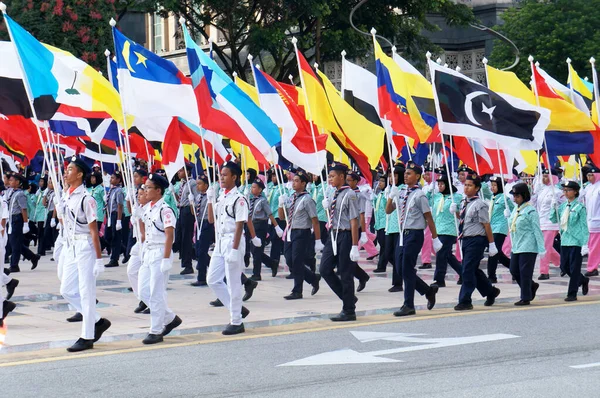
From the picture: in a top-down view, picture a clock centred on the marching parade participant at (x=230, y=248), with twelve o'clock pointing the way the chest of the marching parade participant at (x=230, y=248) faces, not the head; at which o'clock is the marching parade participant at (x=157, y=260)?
the marching parade participant at (x=157, y=260) is roughly at 12 o'clock from the marching parade participant at (x=230, y=248).

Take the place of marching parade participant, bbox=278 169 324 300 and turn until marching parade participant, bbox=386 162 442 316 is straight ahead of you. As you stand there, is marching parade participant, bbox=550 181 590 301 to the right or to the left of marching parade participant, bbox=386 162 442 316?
left

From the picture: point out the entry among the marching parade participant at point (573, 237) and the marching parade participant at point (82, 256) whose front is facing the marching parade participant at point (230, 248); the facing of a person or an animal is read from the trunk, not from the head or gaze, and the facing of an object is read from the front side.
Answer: the marching parade participant at point (573, 237)

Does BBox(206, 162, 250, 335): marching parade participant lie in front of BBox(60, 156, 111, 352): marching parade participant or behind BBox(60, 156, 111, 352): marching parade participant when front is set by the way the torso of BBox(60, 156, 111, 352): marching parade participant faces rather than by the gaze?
behind

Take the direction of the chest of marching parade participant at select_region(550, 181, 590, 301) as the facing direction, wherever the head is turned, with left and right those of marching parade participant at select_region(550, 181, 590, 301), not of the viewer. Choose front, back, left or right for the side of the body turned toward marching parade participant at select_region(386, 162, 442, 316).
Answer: front

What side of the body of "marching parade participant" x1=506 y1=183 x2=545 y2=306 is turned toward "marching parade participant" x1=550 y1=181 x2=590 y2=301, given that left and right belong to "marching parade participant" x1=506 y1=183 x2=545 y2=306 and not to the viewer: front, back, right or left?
back

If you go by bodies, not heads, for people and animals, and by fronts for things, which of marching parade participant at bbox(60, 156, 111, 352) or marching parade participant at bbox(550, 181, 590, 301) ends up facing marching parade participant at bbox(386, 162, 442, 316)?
marching parade participant at bbox(550, 181, 590, 301)

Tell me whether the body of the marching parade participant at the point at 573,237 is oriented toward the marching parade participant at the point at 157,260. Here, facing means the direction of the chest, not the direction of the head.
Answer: yes
